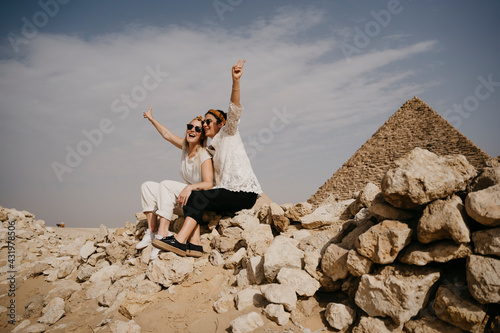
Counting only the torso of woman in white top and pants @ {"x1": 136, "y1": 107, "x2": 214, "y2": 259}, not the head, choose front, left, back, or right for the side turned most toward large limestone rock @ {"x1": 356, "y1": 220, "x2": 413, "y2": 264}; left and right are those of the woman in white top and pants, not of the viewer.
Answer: left

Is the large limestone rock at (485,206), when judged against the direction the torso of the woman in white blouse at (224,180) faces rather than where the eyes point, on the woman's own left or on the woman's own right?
on the woman's own left

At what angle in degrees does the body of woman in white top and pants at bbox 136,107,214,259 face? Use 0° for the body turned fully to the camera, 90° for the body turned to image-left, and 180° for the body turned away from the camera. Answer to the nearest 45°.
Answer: approximately 45°

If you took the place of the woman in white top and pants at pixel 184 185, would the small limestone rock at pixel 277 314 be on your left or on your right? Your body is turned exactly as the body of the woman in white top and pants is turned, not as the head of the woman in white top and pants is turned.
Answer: on your left

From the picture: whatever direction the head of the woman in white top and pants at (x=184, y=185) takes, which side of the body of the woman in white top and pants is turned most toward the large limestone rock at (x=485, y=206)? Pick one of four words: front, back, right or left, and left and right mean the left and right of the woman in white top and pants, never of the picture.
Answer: left

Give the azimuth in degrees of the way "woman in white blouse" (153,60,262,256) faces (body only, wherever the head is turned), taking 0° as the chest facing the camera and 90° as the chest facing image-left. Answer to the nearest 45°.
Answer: approximately 90°
